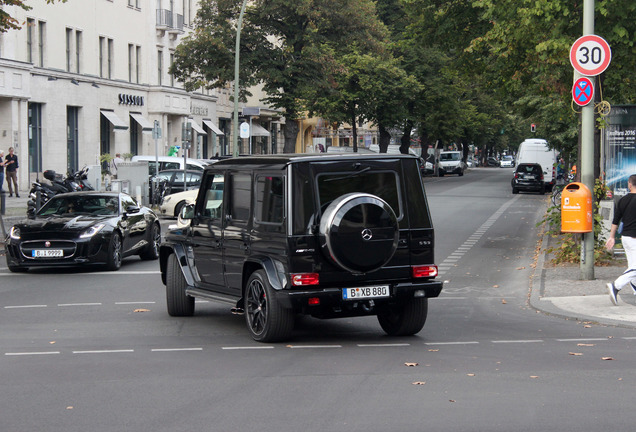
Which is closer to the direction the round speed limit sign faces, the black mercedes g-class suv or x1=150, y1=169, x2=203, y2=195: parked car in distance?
the black mercedes g-class suv

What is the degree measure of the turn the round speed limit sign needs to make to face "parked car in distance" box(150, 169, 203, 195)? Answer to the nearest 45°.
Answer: approximately 135° to its right

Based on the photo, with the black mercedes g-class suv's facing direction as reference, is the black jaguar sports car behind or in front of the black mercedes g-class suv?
in front

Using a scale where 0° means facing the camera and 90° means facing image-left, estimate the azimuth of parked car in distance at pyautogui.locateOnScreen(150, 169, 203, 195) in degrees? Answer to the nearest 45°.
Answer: approximately 45°

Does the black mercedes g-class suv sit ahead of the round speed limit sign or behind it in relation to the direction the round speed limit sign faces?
ahead

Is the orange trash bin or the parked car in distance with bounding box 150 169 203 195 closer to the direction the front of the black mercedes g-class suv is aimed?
the parked car in distance

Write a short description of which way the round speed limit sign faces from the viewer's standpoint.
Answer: facing the viewer

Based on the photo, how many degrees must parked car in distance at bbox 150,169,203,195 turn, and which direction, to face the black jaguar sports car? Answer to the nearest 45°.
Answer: approximately 45° to its left

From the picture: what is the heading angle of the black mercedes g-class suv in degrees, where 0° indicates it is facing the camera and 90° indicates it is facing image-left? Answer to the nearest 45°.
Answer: approximately 135°

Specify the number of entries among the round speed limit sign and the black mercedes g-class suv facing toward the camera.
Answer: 1

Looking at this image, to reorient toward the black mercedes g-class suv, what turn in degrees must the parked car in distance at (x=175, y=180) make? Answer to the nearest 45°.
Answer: approximately 45° to its left

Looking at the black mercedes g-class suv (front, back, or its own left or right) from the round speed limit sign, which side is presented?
right

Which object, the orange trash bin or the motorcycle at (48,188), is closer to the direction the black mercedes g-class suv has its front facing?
the motorcycle
